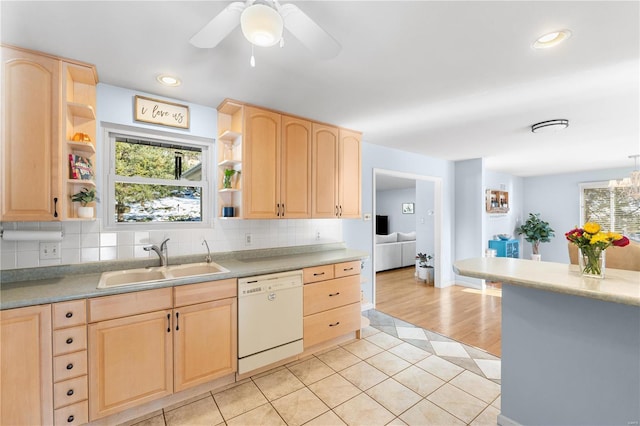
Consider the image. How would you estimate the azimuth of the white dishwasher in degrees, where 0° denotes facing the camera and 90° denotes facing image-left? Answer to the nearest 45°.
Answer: approximately 315°

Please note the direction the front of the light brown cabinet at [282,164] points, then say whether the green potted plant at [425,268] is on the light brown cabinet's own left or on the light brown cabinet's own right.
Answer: on the light brown cabinet's own left

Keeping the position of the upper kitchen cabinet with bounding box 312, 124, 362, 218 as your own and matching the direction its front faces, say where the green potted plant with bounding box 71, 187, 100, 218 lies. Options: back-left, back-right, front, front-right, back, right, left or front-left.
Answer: right

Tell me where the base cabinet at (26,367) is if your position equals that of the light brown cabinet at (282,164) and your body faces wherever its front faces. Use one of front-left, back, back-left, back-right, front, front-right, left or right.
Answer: right

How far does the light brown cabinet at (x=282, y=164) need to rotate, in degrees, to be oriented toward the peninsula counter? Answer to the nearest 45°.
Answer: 0° — it already faces it

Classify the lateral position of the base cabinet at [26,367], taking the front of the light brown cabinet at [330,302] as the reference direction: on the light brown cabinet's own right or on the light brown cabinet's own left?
on the light brown cabinet's own right

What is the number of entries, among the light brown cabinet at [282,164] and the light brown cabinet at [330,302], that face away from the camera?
0

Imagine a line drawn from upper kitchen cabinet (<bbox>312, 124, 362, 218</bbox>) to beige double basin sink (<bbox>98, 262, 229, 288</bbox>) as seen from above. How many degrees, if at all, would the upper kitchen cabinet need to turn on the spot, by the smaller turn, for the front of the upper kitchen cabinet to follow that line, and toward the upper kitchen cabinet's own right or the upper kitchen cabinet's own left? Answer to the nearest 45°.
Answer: approximately 90° to the upper kitchen cabinet's own right
